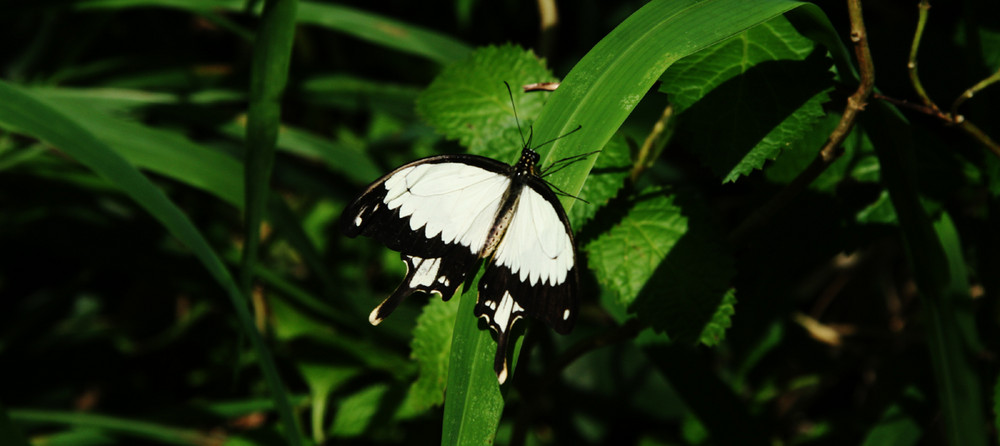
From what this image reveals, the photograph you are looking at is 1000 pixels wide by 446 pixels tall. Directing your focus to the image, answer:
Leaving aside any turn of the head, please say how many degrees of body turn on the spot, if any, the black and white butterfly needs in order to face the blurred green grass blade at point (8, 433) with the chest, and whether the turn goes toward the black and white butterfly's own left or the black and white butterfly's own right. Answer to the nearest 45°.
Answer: approximately 135° to the black and white butterfly's own left

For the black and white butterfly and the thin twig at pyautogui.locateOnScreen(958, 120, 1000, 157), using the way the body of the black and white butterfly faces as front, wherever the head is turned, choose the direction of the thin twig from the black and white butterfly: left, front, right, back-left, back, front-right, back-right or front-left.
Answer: front-right

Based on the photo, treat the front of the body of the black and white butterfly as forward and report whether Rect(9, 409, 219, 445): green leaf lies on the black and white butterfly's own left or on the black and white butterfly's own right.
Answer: on the black and white butterfly's own left

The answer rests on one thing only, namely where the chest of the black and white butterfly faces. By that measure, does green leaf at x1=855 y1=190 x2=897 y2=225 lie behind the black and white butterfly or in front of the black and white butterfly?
in front

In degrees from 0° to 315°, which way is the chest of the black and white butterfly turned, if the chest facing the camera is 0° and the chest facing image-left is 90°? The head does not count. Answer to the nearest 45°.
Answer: approximately 225°

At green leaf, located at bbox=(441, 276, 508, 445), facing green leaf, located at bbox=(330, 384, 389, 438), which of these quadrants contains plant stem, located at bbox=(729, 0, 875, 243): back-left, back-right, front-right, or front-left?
back-right
